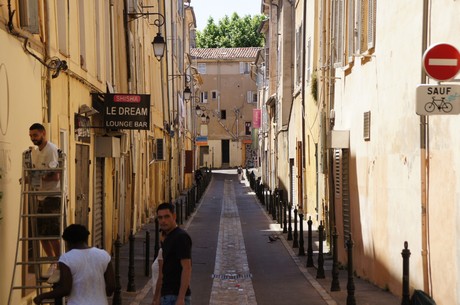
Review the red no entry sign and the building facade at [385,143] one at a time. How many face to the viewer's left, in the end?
1

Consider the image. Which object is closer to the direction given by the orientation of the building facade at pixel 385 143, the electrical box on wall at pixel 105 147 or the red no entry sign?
the electrical box on wall

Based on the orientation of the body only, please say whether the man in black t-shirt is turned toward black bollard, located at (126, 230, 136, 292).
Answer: no

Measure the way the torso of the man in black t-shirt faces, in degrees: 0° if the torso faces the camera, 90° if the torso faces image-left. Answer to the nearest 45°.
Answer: approximately 45°

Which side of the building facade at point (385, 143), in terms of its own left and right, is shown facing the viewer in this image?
left

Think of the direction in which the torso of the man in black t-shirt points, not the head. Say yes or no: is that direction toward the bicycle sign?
no

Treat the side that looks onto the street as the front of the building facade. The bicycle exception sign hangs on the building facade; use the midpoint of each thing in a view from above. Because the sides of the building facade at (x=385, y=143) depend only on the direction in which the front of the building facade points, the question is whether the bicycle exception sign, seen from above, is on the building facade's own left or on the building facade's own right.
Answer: on the building facade's own left

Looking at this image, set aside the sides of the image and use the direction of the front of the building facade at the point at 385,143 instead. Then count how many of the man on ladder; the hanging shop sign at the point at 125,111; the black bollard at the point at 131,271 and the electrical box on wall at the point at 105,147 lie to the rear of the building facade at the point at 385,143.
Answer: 0

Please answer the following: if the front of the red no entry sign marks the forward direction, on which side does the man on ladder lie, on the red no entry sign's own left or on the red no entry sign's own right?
on the red no entry sign's own right

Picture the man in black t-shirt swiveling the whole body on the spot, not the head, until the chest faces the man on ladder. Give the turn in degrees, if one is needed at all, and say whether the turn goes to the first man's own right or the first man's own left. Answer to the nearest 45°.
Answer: approximately 90° to the first man's own right

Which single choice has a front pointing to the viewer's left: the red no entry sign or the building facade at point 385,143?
the building facade

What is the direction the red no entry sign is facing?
toward the camera
